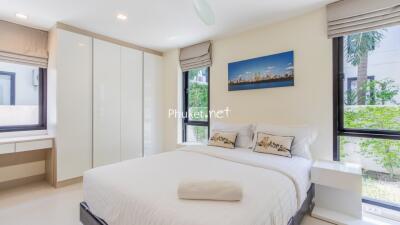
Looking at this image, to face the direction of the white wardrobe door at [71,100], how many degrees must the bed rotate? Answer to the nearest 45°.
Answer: approximately 90° to its right

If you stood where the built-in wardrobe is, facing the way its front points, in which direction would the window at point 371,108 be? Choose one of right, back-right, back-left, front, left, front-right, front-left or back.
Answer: front

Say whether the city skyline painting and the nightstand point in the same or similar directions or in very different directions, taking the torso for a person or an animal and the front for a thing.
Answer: same or similar directions

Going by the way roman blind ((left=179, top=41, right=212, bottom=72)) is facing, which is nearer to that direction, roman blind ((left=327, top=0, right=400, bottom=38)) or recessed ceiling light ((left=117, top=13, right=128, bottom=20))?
the recessed ceiling light

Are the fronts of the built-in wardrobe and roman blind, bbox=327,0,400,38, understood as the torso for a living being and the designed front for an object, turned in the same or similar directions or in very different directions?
very different directions

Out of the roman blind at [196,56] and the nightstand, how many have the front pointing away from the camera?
0

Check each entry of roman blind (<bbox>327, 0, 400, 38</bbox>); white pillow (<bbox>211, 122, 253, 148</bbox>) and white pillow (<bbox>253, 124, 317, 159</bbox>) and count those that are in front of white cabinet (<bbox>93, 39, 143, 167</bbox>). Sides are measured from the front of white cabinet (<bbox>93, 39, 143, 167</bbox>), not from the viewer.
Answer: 3

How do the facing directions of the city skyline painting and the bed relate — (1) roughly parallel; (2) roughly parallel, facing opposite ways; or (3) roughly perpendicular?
roughly parallel

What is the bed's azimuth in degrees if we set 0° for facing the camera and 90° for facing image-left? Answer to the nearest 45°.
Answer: approximately 45°

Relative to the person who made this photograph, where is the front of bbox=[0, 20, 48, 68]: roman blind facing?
facing the viewer and to the right of the viewer

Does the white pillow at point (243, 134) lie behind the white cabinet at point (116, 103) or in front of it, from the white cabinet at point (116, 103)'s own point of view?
in front

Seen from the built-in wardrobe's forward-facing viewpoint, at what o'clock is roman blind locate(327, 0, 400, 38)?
The roman blind is roughly at 12 o'clock from the built-in wardrobe.

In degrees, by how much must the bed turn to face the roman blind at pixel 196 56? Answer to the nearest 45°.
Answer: approximately 135° to its right

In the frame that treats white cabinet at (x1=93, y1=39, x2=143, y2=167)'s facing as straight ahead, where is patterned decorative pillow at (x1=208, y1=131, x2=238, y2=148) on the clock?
The patterned decorative pillow is roughly at 12 o'clock from the white cabinet.

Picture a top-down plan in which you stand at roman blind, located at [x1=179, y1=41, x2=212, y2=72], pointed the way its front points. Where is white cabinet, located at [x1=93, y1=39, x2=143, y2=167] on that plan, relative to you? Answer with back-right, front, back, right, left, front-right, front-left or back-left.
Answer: front-right

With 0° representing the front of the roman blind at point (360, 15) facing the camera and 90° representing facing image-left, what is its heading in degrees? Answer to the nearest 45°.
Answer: approximately 45°
